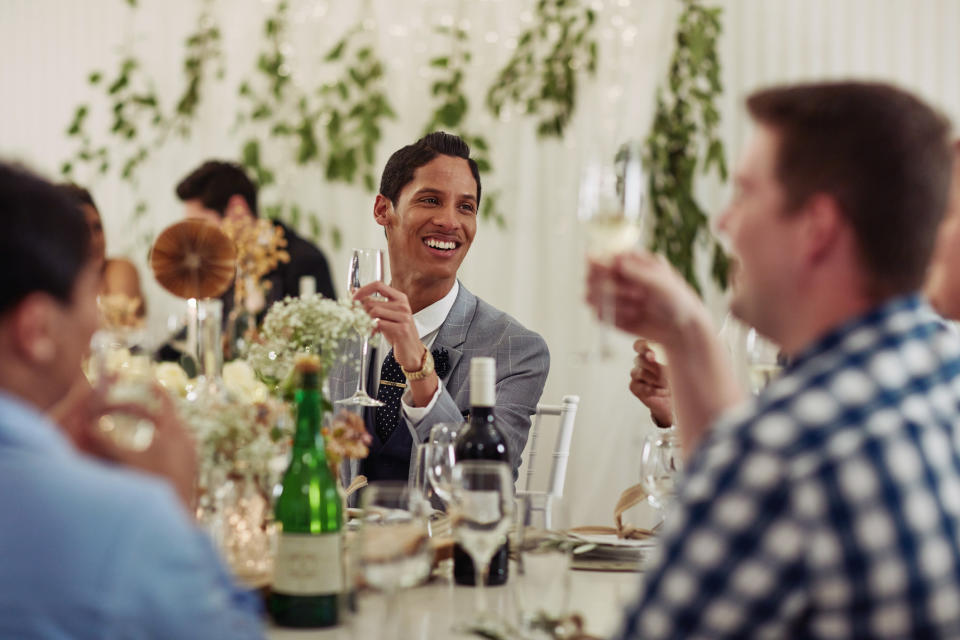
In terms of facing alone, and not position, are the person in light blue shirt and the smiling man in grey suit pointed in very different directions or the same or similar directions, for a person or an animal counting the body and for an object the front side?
very different directions

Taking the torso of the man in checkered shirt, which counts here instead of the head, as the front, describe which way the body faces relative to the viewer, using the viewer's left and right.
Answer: facing away from the viewer and to the left of the viewer

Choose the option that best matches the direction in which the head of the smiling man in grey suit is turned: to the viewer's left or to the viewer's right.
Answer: to the viewer's right

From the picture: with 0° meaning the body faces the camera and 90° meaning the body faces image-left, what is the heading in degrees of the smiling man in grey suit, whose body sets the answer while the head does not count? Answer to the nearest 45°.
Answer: approximately 45°

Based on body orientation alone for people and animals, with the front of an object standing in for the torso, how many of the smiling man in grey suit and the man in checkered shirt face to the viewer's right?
0

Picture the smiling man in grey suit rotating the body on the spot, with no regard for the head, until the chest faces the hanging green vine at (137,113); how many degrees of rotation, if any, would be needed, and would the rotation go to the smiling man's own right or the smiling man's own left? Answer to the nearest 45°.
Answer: approximately 90° to the smiling man's own right

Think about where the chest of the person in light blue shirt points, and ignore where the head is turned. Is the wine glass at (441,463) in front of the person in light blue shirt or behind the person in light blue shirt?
in front

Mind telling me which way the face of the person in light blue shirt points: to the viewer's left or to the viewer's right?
to the viewer's right

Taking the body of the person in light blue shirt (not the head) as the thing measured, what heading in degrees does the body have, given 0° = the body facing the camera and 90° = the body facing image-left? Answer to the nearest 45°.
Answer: approximately 225°

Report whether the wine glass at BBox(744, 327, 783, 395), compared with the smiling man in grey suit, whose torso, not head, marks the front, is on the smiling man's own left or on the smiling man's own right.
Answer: on the smiling man's own left

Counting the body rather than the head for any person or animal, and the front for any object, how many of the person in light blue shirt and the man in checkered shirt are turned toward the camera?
0

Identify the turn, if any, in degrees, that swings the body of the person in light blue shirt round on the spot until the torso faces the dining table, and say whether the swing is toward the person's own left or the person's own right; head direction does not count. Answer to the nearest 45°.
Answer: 0° — they already face it

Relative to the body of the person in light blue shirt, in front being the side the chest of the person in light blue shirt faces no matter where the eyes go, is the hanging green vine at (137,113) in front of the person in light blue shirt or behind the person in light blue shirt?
in front
